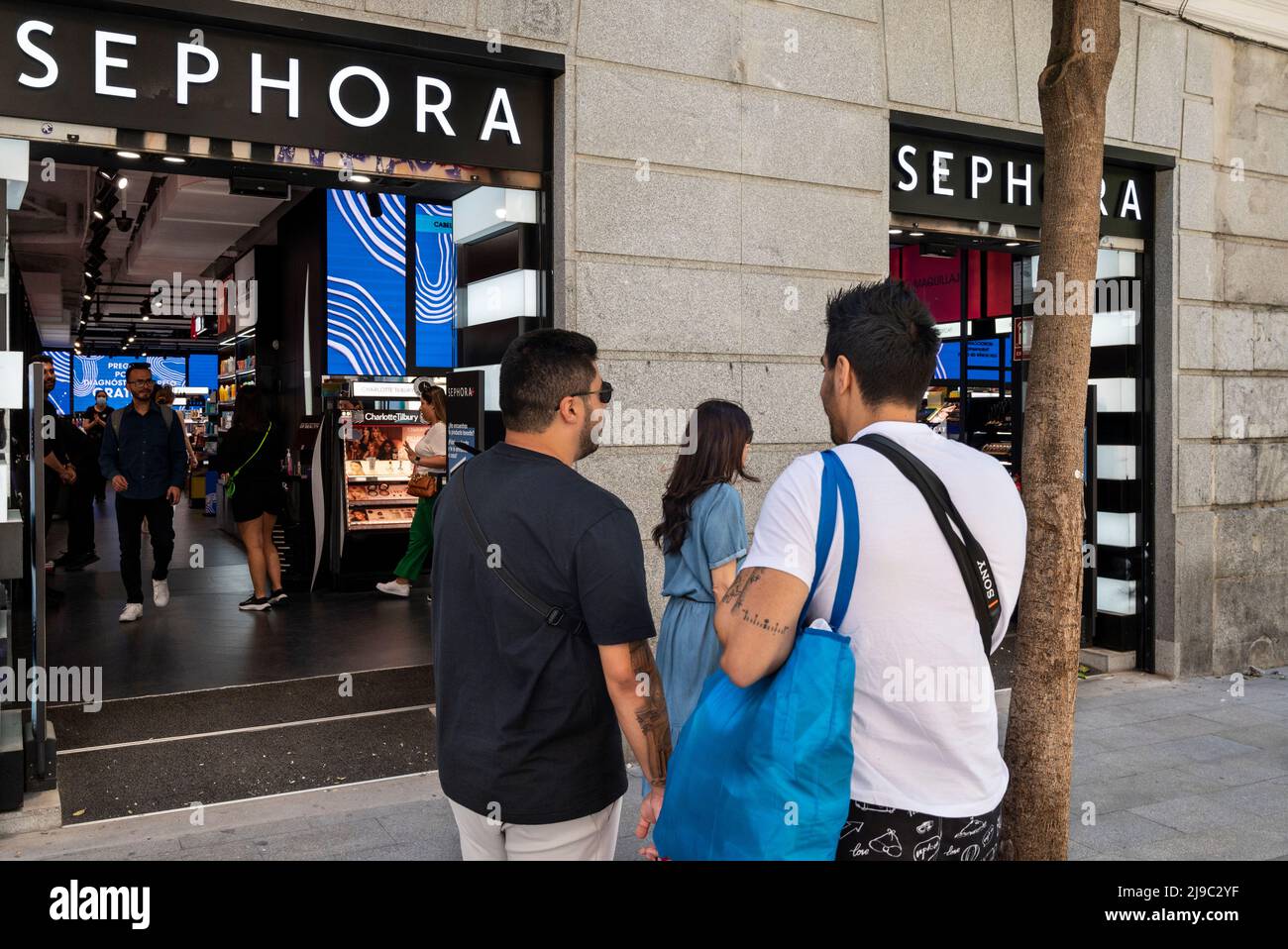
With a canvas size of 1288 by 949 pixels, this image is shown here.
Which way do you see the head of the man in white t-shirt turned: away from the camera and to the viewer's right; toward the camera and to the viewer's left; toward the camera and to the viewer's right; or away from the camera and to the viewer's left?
away from the camera and to the viewer's left

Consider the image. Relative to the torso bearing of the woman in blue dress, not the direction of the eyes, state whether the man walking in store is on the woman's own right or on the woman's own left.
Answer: on the woman's own left

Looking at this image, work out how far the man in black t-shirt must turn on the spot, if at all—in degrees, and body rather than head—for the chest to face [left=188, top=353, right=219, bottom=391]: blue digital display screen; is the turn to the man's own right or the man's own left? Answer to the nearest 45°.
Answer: approximately 45° to the man's own left

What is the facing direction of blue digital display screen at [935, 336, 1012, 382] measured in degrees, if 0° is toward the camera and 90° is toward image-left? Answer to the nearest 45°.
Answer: approximately 0°

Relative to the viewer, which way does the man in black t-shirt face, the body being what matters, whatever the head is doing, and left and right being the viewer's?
facing away from the viewer and to the right of the viewer
